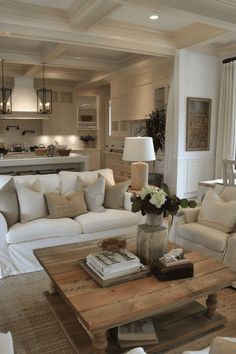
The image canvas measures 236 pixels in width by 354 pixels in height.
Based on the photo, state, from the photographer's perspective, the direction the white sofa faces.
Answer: facing the viewer and to the right of the viewer

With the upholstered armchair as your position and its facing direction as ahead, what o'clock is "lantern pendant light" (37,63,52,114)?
The lantern pendant light is roughly at 3 o'clock from the upholstered armchair.

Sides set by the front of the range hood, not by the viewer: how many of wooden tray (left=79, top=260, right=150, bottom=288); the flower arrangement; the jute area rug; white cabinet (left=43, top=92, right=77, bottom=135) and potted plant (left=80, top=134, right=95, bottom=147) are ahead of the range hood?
3

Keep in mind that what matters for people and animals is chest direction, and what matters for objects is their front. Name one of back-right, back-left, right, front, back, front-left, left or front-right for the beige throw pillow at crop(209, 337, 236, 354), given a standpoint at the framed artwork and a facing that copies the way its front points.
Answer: front

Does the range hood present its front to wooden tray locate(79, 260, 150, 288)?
yes

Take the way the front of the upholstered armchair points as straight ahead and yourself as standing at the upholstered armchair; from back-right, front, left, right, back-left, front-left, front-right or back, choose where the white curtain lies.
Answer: back-right

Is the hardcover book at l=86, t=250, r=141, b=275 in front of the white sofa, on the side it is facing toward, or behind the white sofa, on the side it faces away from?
in front

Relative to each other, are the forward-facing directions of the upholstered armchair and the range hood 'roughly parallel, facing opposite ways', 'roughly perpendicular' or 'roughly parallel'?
roughly perpendicular

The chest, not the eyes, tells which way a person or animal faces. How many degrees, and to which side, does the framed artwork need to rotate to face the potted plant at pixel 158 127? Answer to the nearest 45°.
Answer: approximately 90° to its right

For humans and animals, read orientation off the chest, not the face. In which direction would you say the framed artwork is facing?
toward the camera

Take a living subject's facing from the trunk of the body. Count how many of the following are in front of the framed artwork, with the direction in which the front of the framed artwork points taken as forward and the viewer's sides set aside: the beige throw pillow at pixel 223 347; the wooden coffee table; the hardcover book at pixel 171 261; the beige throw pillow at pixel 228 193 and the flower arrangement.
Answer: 5

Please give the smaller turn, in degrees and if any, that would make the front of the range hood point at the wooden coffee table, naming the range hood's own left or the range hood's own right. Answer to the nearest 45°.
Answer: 0° — it already faces it

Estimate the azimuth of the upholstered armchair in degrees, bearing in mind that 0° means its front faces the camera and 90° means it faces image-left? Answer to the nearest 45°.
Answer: approximately 45°

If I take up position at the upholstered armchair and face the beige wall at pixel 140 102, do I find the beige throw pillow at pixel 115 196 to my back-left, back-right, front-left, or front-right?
front-left

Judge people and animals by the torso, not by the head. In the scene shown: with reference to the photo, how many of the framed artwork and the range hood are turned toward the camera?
2

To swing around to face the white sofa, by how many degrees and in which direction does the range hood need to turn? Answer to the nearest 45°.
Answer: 0° — it already faces it

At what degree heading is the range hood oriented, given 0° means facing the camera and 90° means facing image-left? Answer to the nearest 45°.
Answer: approximately 0°
